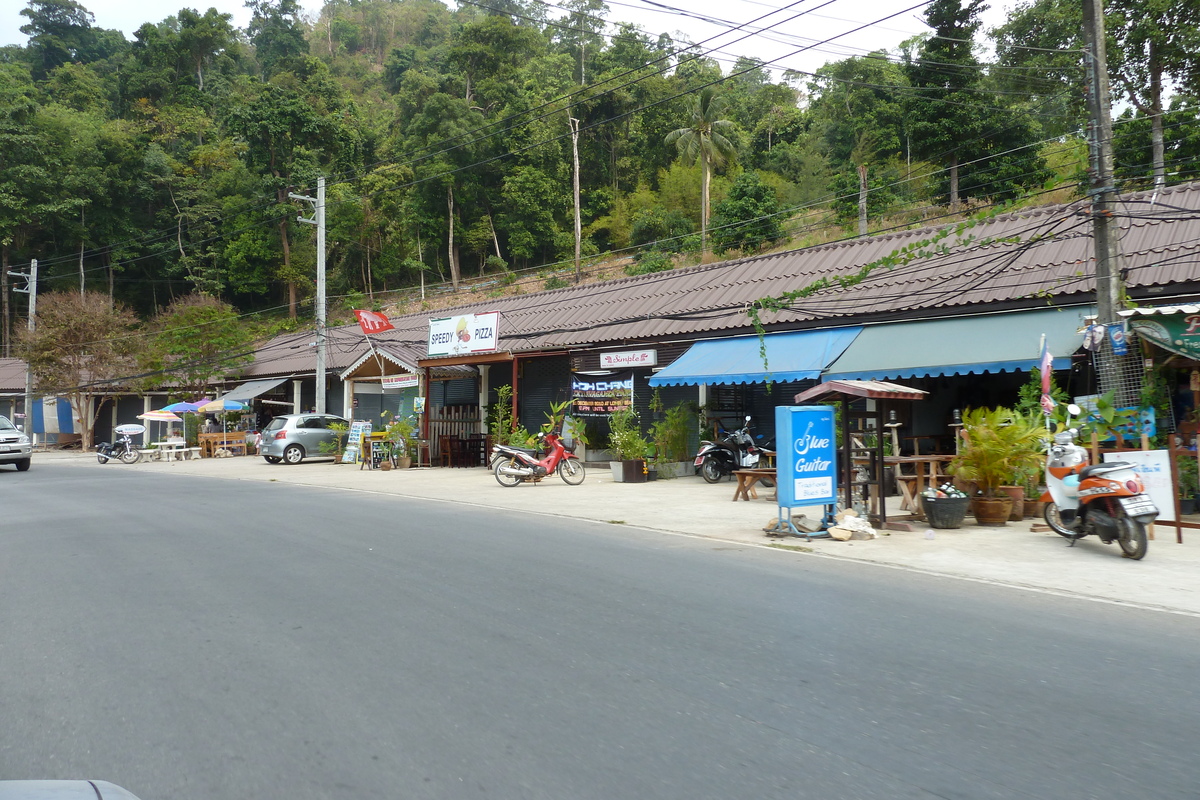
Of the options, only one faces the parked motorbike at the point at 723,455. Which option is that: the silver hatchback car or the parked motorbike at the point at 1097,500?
the parked motorbike at the point at 1097,500

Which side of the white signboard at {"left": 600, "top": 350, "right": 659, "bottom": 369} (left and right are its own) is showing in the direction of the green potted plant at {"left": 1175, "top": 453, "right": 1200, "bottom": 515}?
left

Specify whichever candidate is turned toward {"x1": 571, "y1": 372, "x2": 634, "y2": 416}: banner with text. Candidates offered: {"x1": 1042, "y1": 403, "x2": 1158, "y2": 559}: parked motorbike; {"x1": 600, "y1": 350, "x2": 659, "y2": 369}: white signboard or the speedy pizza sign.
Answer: the parked motorbike

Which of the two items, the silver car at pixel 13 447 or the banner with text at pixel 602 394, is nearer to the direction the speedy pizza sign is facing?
the silver car

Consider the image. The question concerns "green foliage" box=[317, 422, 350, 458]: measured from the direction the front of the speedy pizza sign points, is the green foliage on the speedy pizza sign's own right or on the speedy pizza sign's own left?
on the speedy pizza sign's own right

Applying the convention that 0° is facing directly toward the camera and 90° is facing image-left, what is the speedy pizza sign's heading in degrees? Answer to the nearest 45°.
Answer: approximately 45°
